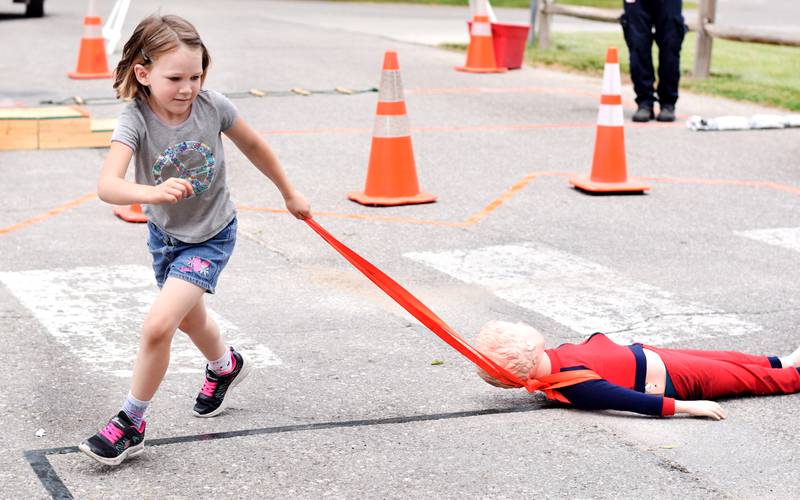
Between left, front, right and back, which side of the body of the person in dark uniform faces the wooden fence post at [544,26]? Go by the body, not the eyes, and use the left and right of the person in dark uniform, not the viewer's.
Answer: back

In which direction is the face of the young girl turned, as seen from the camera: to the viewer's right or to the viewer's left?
to the viewer's right

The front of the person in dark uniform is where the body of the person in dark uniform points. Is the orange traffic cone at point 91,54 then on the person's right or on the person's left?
on the person's right

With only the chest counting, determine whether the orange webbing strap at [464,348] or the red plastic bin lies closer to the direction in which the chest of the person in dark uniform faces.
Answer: the orange webbing strap

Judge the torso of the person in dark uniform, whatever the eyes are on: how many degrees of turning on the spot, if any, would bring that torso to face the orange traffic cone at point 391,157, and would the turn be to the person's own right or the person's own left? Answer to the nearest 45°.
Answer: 0° — they already face it

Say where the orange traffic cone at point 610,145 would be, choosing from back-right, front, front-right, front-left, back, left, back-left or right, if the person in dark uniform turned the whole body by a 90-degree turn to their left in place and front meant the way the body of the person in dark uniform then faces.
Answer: right

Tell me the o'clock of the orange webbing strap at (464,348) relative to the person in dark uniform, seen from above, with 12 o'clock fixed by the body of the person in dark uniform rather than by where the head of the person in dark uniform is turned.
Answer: The orange webbing strap is roughly at 12 o'clock from the person in dark uniform.

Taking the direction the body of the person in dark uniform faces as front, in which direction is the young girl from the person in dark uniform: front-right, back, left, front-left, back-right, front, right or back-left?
front

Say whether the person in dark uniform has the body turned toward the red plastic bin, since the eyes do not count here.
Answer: no

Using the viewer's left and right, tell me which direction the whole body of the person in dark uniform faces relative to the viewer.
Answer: facing the viewer

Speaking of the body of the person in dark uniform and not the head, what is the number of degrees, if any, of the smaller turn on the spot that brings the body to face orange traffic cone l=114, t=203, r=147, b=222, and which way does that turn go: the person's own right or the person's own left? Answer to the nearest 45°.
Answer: approximately 45° to the person's own right

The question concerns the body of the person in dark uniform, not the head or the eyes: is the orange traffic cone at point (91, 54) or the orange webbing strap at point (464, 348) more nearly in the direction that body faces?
the orange webbing strap

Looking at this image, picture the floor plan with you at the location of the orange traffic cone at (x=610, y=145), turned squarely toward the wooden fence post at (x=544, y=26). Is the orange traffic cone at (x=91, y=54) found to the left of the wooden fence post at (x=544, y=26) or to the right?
left

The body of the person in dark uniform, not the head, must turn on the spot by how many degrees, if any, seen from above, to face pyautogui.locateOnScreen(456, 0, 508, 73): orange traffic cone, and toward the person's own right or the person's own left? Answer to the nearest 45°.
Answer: approximately 135° to the person's own right

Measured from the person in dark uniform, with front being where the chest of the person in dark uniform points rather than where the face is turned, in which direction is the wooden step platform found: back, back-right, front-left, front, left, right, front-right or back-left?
front-right

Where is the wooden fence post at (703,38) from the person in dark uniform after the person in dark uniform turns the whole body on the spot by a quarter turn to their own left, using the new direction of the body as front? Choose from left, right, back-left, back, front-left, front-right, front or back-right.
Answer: left
